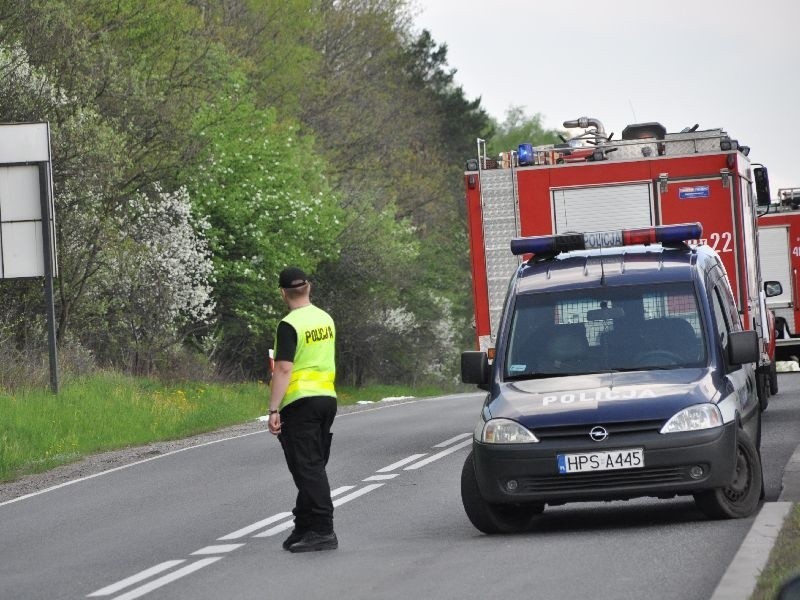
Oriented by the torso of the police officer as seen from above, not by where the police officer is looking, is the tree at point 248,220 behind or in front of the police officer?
in front

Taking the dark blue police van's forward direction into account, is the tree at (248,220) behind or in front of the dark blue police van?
behind

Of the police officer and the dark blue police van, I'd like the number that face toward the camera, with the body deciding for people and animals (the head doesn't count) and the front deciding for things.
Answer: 1

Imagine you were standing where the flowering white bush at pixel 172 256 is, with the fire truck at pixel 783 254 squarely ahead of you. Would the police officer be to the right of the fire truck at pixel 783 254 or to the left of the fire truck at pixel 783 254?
right

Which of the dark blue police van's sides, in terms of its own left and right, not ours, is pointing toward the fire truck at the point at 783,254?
back

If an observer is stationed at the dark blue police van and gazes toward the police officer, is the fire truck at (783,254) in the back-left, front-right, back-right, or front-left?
back-right

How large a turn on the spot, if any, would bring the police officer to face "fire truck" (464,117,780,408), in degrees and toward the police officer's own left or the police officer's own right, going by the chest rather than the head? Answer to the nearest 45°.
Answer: approximately 90° to the police officer's own right

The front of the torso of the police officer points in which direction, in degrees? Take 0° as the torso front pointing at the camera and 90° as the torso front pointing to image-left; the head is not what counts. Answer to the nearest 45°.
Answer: approximately 135°

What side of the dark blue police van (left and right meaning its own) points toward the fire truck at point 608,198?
back
